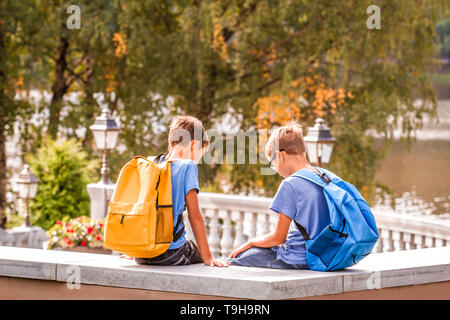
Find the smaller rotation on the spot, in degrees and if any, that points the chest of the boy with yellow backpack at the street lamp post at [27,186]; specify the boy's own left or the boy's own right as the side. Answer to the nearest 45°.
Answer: approximately 45° to the boy's own left

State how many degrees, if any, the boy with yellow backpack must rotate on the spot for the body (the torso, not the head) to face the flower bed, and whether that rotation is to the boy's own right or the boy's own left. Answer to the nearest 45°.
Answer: approximately 45° to the boy's own left

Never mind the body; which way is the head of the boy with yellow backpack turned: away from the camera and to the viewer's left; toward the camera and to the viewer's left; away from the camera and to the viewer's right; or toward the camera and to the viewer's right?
away from the camera and to the viewer's right

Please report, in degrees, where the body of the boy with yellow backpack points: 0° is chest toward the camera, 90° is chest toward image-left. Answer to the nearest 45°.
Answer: approximately 225°

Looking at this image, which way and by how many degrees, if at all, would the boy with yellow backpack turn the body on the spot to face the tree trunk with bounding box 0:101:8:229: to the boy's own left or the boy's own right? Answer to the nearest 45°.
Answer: approximately 45° to the boy's own left

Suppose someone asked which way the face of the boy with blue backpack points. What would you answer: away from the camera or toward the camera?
away from the camera

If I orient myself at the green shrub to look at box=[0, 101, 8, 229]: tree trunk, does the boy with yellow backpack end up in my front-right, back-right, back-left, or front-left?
back-left

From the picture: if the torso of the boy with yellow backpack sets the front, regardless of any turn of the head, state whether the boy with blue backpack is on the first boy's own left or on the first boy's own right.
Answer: on the first boy's own right
